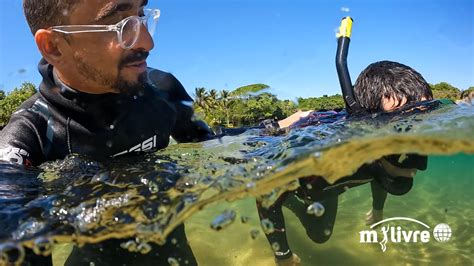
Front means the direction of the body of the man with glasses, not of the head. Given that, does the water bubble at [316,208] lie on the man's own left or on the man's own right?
on the man's own left

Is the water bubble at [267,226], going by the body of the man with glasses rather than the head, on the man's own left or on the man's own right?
on the man's own left

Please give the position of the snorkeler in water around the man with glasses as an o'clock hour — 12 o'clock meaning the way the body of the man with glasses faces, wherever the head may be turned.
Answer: The snorkeler in water is roughly at 10 o'clock from the man with glasses.

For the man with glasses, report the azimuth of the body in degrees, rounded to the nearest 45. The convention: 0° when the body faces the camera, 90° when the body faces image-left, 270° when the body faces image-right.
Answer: approximately 315°

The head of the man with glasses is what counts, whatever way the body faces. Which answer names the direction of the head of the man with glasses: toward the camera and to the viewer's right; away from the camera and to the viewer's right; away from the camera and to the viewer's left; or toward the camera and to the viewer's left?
toward the camera and to the viewer's right

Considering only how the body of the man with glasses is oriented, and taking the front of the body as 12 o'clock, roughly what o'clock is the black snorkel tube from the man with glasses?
The black snorkel tube is roughly at 10 o'clock from the man with glasses.
